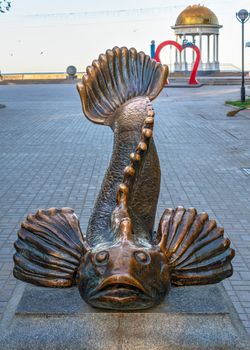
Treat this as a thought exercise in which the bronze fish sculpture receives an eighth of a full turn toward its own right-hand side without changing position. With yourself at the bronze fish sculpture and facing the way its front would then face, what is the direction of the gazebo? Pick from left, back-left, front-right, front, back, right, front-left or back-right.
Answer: back-right

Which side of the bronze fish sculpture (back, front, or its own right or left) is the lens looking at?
front
